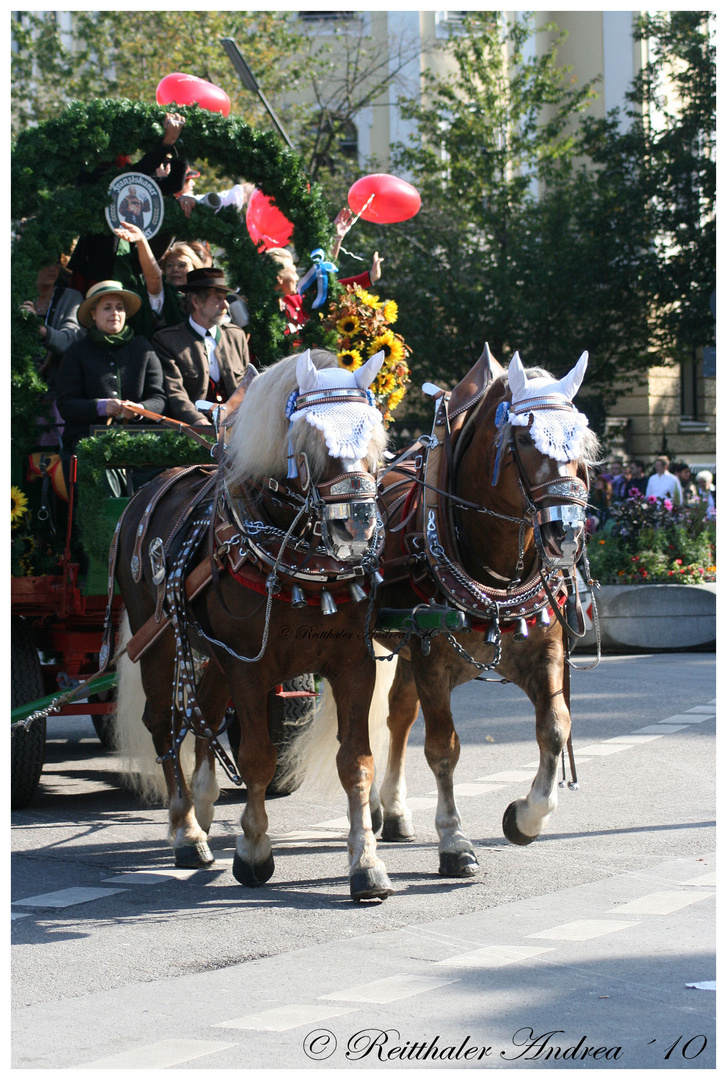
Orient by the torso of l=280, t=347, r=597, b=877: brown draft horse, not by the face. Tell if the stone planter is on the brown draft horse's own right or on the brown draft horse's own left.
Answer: on the brown draft horse's own left

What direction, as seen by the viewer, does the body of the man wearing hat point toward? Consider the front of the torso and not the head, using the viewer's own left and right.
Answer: facing the viewer and to the right of the viewer

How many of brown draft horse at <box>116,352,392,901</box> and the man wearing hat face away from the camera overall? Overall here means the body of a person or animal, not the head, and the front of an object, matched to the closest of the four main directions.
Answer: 0

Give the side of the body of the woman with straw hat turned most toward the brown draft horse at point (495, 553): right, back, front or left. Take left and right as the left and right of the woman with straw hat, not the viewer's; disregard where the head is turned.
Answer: front

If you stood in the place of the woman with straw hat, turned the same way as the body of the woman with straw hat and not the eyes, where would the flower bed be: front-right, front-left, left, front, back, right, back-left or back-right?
left

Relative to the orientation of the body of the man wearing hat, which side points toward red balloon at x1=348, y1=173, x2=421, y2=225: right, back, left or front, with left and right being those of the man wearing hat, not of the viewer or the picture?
left

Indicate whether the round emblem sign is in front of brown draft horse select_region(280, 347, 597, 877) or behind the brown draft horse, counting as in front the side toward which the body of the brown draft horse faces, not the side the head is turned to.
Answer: behind

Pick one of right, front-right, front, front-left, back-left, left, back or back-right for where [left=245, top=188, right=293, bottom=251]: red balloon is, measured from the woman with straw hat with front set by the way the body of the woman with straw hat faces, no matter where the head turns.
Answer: left
